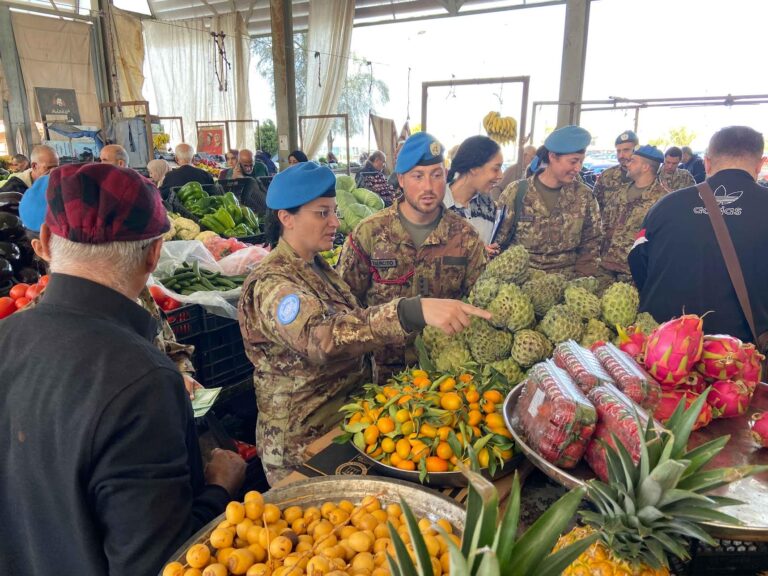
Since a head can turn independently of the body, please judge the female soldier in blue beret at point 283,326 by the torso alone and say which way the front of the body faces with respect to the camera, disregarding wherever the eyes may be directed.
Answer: to the viewer's right

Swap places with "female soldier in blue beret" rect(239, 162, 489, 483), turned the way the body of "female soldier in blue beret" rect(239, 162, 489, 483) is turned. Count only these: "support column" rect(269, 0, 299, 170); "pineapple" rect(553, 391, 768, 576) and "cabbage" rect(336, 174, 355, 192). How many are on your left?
2

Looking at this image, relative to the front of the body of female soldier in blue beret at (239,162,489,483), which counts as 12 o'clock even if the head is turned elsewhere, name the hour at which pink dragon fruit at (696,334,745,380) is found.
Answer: The pink dragon fruit is roughly at 1 o'clock from the female soldier in blue beret.

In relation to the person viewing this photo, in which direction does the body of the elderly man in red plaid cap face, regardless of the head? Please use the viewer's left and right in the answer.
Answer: facing away from the viewer and to the right of the viewer

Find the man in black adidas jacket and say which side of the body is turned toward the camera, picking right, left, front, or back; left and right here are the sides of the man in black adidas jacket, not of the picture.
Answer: back

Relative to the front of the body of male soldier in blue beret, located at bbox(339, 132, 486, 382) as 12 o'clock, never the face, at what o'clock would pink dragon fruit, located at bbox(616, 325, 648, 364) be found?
The pink dragon fruit is roughly at 11 o'clock from the male soldier in blue beret.

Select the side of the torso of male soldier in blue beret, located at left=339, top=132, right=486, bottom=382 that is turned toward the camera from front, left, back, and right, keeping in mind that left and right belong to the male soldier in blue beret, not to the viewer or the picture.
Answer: front

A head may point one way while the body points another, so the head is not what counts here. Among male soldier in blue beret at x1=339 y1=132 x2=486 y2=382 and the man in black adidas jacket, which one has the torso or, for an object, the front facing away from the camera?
the man in black adidas jacket

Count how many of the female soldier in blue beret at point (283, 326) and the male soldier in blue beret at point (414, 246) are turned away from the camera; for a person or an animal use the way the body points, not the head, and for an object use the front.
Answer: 0

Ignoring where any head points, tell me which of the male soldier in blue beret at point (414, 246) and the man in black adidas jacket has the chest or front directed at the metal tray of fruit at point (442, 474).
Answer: the male soldier in blue beret

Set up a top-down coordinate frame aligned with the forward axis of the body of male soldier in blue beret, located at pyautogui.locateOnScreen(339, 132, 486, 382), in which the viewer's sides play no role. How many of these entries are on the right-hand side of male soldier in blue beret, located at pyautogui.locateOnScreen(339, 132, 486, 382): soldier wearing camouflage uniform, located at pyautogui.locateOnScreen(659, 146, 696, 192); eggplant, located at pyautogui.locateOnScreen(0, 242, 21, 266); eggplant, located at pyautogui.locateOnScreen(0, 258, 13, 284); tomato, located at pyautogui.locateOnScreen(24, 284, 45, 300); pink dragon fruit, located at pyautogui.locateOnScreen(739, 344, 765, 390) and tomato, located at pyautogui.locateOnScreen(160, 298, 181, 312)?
4

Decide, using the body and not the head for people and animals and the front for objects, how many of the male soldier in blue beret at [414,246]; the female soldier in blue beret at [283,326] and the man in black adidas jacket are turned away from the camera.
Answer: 1

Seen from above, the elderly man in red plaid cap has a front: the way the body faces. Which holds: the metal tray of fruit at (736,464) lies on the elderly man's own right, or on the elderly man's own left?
on the elderly man's own right

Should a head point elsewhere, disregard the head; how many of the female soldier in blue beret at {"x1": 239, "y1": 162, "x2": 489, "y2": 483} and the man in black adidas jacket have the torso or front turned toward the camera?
0

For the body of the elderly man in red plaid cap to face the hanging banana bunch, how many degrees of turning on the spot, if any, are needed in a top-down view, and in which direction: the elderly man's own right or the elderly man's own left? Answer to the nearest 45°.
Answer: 0° — they already face it

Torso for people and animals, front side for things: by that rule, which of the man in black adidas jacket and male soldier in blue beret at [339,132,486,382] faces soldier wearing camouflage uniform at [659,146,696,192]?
the man in black adidas jacket

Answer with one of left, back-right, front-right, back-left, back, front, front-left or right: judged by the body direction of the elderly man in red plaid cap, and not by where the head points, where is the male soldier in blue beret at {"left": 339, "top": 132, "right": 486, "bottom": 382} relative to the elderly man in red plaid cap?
front
